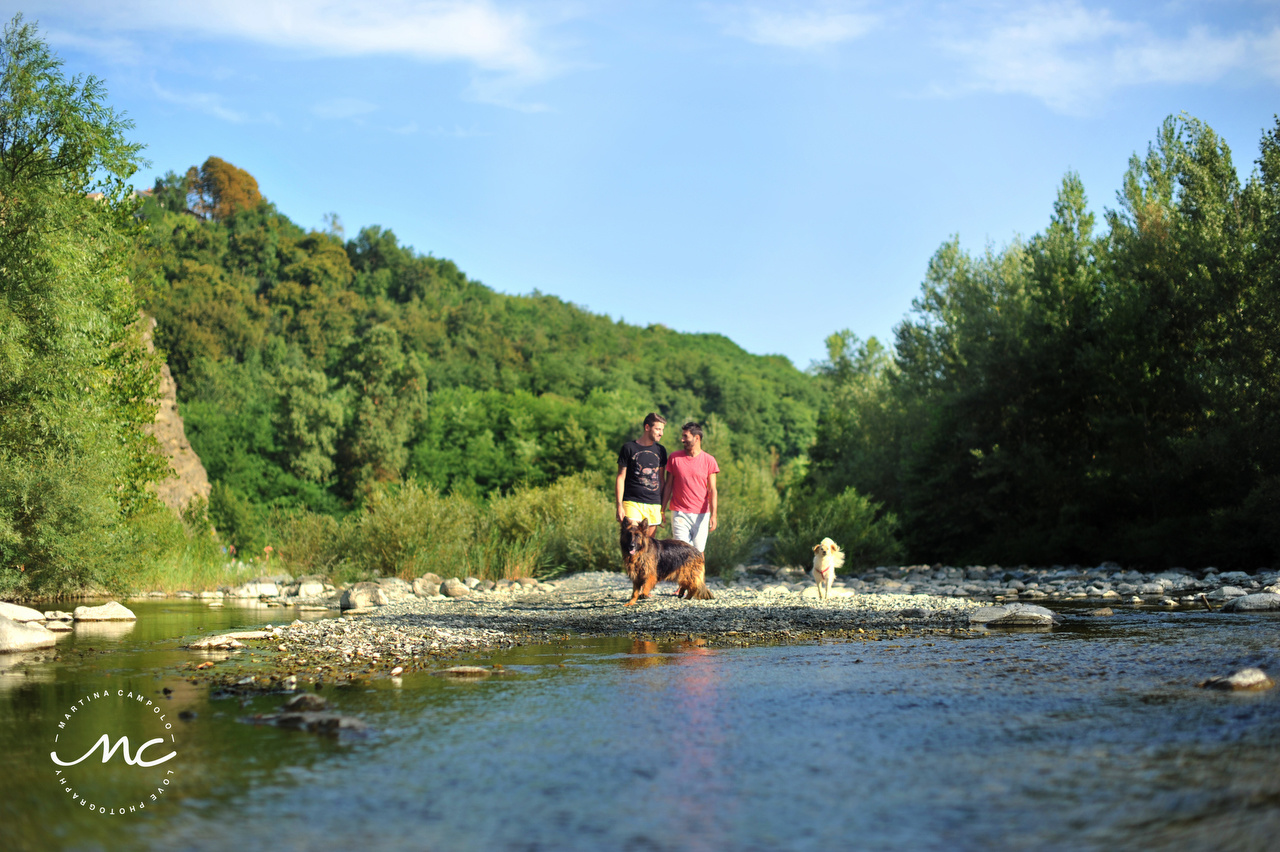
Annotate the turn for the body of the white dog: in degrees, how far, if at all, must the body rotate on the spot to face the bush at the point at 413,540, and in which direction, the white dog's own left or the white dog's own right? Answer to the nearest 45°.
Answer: approximately 135° to the white dog's own right

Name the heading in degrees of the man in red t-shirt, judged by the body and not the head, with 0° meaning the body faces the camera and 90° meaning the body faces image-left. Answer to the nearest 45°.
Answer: approximately 0°

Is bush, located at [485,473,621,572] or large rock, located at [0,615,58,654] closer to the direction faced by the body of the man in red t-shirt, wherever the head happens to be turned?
the large rock

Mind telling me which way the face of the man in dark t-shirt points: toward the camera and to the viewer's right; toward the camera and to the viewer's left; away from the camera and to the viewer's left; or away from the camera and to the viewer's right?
toward the camera and to the viewer's right

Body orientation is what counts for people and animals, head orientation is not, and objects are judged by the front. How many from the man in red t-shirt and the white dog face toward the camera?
2

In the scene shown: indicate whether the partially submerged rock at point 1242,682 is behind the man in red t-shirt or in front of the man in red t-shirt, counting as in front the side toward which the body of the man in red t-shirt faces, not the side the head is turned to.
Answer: in front

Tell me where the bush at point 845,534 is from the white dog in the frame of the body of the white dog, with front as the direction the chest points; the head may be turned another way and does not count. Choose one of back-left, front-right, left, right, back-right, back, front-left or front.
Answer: back

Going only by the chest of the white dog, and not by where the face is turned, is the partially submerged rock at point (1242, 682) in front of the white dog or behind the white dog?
in front

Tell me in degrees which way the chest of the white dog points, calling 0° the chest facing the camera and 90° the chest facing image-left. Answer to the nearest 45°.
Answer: approximately 0°

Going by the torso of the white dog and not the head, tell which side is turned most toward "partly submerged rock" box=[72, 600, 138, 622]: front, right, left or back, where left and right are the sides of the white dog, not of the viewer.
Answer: right
